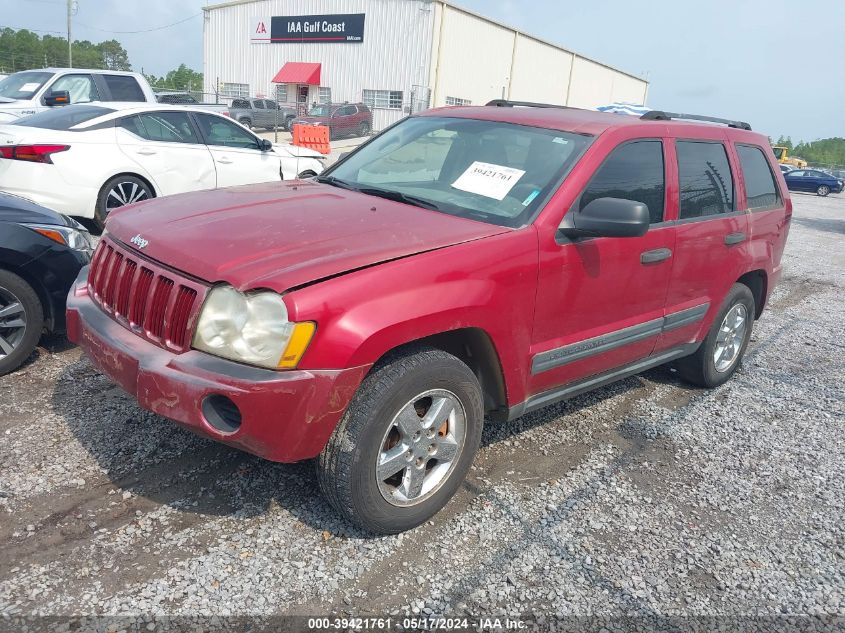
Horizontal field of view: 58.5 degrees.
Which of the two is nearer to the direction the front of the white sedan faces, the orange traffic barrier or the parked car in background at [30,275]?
the orange traffic barrier

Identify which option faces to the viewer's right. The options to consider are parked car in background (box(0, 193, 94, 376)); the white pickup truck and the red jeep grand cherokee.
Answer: the parked car in background

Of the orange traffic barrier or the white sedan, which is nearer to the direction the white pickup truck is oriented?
the white sedan

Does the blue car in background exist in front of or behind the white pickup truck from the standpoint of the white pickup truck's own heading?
behind

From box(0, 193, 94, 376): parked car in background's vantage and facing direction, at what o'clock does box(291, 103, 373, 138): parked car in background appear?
box(291, 103, 373, 138): parked car in background is roughly at 10 o'clock from box(0, 193, 94, 376): parked car in background.

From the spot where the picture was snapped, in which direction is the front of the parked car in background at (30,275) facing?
facing to the right of the viewer

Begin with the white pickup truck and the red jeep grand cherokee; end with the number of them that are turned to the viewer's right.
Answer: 0

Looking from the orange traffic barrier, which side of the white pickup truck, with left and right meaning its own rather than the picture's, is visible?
back

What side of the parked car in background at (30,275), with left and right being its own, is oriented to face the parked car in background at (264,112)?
left

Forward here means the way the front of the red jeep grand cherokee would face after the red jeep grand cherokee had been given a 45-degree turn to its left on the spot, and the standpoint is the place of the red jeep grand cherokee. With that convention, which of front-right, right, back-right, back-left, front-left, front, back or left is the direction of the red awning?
back

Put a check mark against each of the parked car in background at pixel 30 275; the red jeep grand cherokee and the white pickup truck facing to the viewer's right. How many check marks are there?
1

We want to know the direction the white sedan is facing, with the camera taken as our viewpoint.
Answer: facing away from the viewer and to the right of the viewer

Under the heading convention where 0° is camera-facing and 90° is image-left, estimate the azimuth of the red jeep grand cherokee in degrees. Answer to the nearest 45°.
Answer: approximately 45°

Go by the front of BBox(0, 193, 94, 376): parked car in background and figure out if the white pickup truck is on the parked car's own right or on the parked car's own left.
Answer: on the parked car's own left

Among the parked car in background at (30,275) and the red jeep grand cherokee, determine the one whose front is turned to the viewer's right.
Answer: the parked car in background

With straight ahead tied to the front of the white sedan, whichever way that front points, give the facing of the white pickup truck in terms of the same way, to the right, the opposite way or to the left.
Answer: the opposite way

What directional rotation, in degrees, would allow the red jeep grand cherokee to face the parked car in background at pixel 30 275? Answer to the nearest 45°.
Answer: approximately 90° to its right

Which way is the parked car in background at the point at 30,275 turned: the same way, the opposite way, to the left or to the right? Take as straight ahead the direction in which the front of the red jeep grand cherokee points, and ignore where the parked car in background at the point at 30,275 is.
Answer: the opposite way
